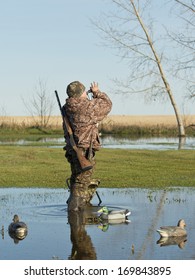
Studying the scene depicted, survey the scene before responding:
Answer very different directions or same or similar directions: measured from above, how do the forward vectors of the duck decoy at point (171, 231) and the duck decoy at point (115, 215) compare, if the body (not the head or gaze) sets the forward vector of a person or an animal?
very different directions

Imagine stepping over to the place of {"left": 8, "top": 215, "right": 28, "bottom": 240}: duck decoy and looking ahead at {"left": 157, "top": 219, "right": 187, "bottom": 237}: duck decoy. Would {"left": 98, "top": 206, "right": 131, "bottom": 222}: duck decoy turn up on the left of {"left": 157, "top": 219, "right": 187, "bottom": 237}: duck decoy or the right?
left

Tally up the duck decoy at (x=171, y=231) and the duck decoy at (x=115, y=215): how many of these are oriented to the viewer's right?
1
